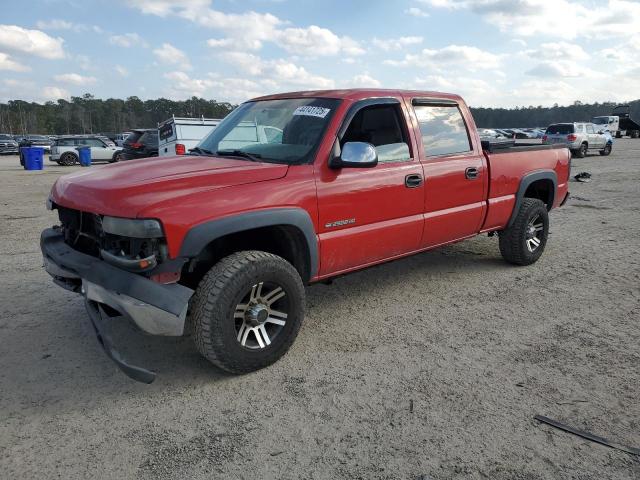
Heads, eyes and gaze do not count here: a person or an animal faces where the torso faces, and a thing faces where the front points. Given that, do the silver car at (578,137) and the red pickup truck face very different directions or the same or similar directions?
very different directions

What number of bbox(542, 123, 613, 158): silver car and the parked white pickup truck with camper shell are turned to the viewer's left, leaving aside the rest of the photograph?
0

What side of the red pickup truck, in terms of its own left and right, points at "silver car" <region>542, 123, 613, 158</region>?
back

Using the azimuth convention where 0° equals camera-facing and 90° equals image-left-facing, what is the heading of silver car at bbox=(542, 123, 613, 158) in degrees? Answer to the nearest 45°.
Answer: approximately 225°

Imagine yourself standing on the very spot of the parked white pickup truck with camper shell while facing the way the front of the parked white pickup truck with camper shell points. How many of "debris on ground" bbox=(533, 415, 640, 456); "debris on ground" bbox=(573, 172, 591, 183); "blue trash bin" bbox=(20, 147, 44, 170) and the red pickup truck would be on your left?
1

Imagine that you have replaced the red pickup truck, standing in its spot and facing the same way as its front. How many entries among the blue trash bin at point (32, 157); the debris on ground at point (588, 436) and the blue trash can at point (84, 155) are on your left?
1

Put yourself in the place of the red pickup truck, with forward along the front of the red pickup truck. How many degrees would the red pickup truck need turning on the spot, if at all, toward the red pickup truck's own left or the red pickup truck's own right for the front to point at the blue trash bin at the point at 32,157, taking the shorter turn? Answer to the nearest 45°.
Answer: approximately 90° to the red pickup truck's own right

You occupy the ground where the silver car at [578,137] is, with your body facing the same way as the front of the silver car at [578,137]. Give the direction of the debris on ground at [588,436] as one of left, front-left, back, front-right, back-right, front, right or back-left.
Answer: back-right

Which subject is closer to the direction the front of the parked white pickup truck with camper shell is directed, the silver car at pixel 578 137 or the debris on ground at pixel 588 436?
the silver car

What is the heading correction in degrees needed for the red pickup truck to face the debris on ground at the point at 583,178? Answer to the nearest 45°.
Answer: approximately 180°

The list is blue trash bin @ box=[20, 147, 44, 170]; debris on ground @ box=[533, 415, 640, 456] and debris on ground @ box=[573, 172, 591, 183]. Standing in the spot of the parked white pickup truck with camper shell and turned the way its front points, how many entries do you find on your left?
1

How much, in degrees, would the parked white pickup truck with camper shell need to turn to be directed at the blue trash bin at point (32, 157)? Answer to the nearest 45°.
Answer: approximately 90° to its left

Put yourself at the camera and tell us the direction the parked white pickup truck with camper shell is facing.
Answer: facing away from the viewer and to the right of the viewer
